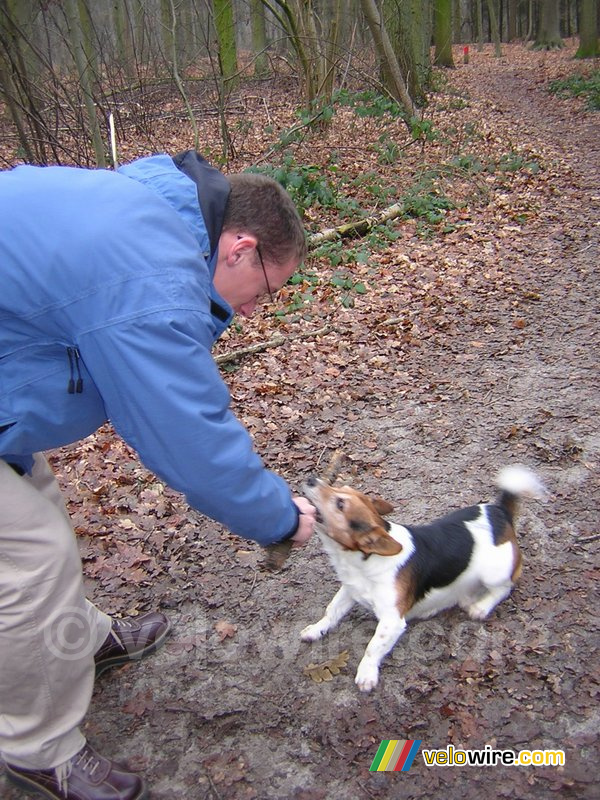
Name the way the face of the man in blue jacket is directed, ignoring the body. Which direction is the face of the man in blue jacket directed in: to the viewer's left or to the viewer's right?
to the viewer's right

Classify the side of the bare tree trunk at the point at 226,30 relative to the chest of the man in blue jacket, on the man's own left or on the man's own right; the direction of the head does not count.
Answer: on the man's own left

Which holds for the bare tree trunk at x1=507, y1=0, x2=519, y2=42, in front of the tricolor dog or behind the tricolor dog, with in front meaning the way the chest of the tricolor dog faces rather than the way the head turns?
behind

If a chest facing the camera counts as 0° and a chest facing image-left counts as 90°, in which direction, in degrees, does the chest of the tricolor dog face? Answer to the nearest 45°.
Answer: approximately 45°

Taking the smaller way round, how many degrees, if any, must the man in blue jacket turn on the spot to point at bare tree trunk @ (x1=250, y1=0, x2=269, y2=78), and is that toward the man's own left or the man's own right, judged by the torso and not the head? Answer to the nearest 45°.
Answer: approximately 90° to the man's own left

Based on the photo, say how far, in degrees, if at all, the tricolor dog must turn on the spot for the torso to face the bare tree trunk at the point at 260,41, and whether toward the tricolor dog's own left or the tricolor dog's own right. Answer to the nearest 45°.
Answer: approximately 135° to the tricolor dog's own right

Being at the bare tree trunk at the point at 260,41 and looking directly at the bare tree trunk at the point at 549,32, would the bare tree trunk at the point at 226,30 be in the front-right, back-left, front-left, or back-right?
back-right

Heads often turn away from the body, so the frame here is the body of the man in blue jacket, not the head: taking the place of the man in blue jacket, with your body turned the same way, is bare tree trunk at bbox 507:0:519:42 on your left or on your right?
on your left

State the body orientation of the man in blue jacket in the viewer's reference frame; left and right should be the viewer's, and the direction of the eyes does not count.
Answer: facing to the right of the viewer

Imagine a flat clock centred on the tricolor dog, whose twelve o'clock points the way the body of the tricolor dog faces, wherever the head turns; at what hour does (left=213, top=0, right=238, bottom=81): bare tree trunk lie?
The bare tree trunk is roughly at 4 o'clock from the tricolor dog.

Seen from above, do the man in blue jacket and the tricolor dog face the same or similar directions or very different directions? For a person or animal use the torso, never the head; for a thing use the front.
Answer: very different directions

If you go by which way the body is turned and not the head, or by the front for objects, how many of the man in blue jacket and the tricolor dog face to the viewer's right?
1

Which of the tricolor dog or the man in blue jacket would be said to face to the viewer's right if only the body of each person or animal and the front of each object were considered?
the man in blue jacket
